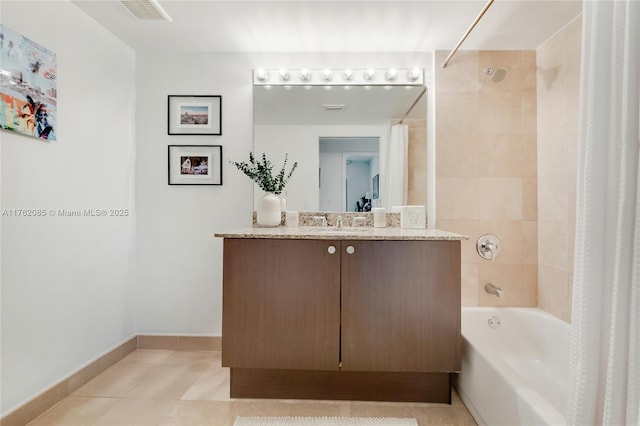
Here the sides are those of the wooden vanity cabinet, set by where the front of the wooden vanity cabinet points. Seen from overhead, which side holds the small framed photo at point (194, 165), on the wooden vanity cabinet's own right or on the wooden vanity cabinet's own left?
on the wooden vanity cabinet's own right

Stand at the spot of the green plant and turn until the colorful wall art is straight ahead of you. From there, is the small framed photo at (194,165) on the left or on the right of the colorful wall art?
right

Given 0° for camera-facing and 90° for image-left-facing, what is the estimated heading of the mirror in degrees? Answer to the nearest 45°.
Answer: approximately 0°

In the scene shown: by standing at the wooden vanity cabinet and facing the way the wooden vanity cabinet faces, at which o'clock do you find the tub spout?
The tub spout is roughly at 8 o'clock from the wooden vanity cabinet.

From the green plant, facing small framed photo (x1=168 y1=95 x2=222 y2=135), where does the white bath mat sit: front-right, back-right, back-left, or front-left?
back-left

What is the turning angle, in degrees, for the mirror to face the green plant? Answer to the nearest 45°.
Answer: approximately 90° to its right
